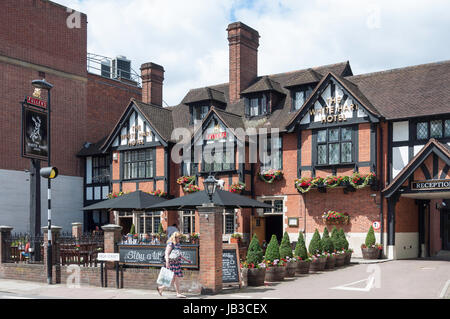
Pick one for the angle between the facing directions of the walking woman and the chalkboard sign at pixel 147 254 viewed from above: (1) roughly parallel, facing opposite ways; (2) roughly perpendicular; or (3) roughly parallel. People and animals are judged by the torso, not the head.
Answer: roughly perpendicular

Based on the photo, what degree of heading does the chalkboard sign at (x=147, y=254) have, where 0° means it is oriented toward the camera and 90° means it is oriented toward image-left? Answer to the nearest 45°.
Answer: approximately 0°

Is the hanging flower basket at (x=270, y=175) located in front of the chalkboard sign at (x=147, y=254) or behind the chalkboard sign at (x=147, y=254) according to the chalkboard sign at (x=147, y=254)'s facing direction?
behind
